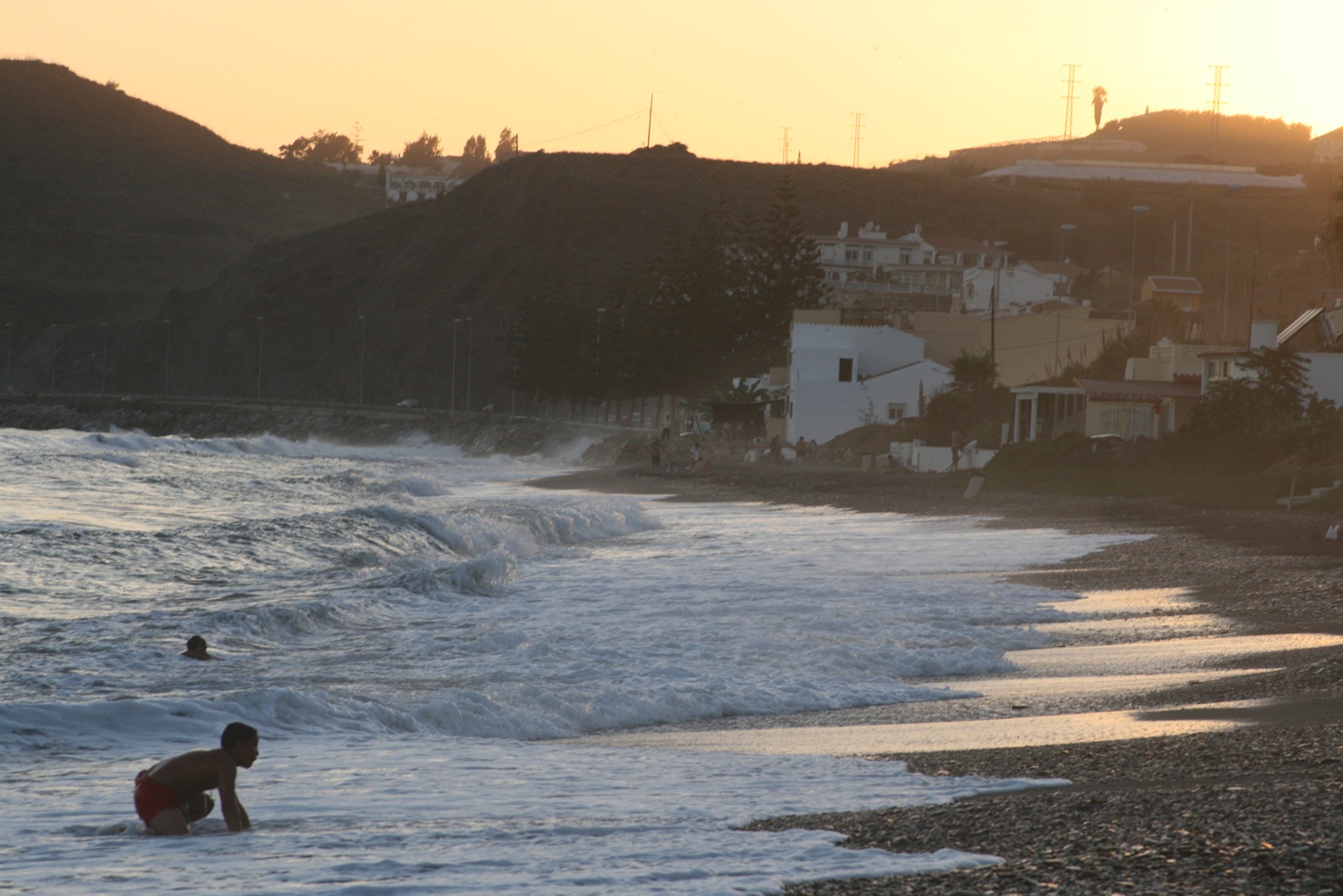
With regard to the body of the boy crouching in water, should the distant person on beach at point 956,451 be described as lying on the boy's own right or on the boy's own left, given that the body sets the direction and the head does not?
on the boy's own left

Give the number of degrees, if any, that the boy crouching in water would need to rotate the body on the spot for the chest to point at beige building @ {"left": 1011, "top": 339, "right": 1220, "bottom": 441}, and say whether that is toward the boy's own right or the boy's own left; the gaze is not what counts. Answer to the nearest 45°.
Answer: approximately 45° to the boy's own left

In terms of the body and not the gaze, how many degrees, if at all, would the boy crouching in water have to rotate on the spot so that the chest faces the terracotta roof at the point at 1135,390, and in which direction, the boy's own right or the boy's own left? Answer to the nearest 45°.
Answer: approximately 45° to the boy's own left

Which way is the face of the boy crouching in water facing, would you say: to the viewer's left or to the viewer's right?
to the viewer's right

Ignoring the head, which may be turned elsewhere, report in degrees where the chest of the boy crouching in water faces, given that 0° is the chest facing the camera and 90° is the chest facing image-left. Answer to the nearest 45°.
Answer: approximately 270°
